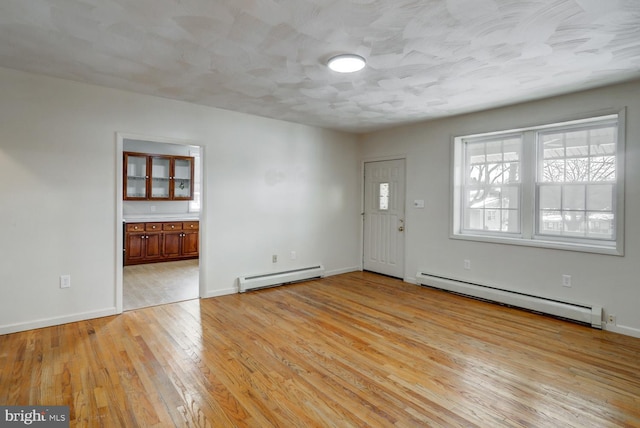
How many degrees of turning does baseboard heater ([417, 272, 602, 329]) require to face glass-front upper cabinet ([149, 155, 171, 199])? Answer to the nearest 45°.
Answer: approximately 45° to its right

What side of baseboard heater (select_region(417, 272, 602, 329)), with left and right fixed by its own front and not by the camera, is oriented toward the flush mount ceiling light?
front

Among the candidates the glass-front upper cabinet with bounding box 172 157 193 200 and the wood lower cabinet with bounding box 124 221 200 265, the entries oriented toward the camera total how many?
2

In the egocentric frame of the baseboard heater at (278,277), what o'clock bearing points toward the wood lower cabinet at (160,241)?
The wood lower cabinet is roughly at 6 o'clock from the baseboard heater.

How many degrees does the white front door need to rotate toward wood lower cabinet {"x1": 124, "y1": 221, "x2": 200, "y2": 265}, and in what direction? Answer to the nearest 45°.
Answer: approximately 45° to its right

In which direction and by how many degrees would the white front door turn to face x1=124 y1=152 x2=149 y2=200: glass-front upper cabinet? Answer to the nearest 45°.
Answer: approximately 45° to its right

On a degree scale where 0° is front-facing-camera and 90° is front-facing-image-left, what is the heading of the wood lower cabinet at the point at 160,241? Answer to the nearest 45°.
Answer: approximately 0°

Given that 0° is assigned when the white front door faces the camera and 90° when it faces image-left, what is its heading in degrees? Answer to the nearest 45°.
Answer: approximately 45°

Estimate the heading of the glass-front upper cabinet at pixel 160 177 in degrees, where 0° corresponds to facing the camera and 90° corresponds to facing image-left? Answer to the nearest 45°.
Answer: approximately 0°

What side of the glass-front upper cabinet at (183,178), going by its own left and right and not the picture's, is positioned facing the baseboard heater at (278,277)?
front

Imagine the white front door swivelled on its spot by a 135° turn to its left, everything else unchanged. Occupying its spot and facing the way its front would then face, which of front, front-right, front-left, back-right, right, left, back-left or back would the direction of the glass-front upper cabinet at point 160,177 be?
back

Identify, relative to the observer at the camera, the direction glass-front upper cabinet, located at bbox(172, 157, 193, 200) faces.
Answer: facing the viewer

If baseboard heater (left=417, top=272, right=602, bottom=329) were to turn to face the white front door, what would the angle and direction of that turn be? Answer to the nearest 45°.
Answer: approximately 90° to its right

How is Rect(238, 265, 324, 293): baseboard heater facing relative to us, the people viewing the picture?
facing the viewer and to the right of the viewer
